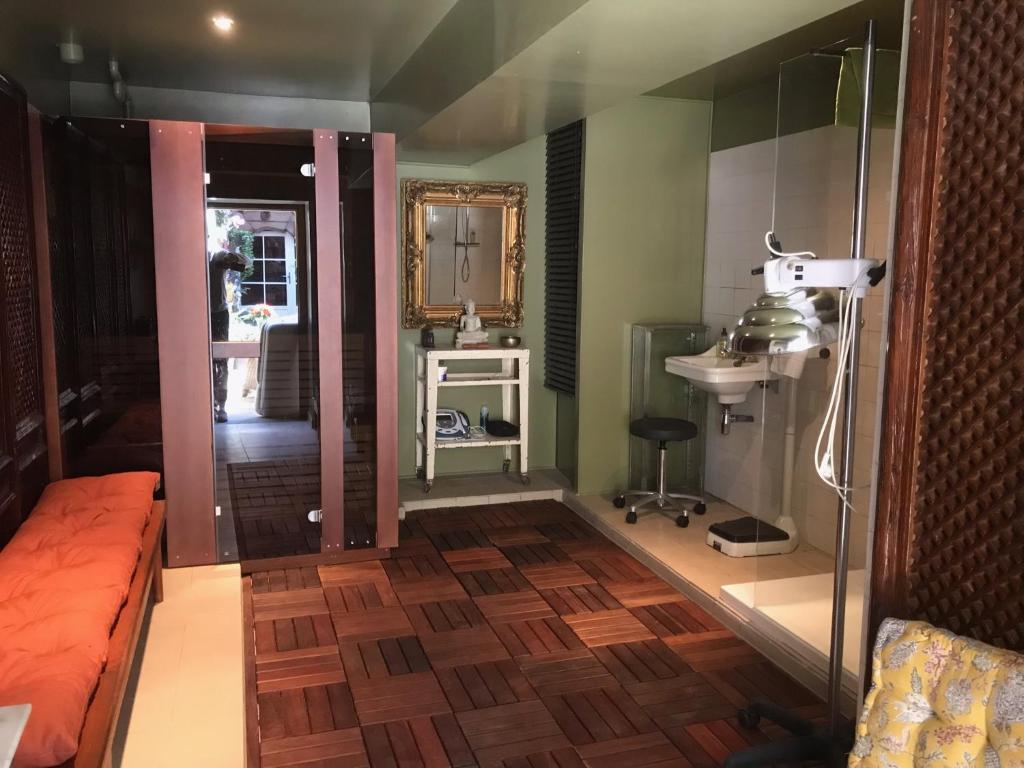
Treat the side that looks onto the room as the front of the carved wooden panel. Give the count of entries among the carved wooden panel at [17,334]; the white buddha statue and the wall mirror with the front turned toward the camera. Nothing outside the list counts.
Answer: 2

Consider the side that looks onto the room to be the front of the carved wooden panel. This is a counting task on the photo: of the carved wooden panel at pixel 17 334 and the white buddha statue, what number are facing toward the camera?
1

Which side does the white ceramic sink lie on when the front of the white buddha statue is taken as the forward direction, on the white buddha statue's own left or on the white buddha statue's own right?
on the white buddha statue's own left

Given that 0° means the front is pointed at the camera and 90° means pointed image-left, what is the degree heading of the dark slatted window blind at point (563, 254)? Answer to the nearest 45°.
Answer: approximately 45°

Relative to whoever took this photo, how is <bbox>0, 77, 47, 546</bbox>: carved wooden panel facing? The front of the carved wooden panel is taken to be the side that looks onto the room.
facing to the right of the viewer

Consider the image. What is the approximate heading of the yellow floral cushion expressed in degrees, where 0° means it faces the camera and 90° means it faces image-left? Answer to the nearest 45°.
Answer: approximately 45°

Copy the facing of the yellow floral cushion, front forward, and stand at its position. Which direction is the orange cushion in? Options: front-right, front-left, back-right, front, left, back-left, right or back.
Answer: front-right

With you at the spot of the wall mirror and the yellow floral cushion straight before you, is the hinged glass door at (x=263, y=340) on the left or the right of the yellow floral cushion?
right

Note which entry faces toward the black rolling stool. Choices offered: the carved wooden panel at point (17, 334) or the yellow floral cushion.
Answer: the carved wooden panel

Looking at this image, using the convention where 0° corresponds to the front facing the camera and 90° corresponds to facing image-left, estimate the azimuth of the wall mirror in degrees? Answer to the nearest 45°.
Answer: approximately 0°

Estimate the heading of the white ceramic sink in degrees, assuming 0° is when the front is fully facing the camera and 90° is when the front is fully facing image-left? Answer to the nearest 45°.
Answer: approximately 45°
